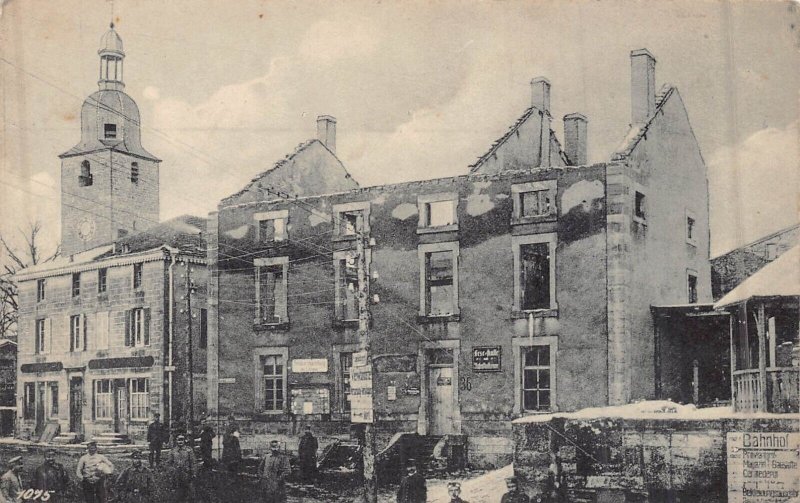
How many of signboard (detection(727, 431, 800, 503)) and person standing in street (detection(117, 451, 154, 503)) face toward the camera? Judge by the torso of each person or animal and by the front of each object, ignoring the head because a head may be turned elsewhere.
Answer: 2

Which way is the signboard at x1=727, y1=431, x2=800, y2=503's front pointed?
toward the camera

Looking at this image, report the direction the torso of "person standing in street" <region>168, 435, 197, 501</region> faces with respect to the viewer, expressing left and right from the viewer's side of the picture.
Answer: facing the viewer

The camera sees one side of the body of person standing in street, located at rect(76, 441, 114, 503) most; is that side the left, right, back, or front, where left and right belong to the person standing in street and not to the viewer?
front

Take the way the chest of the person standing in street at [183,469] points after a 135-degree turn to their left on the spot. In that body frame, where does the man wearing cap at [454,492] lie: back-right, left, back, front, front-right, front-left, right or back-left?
right

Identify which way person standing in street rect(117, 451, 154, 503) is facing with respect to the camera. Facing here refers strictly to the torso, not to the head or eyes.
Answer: toward the camera

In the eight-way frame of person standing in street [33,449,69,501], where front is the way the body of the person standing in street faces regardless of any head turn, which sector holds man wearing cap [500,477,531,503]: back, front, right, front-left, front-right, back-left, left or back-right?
front-left

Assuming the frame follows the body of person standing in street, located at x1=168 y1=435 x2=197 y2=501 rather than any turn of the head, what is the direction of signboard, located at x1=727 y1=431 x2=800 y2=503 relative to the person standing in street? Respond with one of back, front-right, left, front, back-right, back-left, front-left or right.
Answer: front-left
